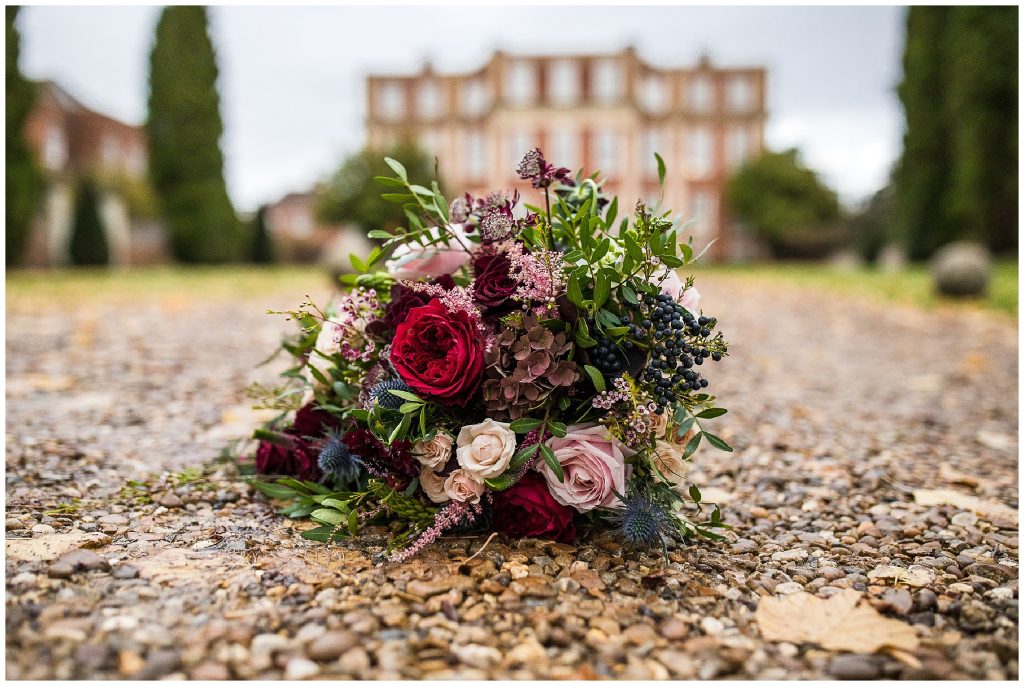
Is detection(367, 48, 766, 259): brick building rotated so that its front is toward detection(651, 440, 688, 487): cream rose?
yes

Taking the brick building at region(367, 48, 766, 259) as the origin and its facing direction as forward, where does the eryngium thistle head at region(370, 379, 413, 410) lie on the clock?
The eryngium thistle head is roughly at 12 o'clock from the brick building.

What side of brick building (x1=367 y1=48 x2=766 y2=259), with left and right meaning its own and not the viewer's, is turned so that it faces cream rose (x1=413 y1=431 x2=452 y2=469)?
front

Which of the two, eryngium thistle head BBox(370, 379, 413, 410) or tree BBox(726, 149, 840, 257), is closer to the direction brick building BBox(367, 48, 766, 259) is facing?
the eryngium thistle head

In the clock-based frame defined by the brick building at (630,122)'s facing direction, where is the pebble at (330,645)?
The pebble is roughly at 12 o'clock from the brick building.

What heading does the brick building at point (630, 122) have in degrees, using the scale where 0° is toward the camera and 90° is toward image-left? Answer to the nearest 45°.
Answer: approximately 0°

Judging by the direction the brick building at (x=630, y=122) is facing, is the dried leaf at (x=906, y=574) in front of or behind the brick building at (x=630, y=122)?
in front

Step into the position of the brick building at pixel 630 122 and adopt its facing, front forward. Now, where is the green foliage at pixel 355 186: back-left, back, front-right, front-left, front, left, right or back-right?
front-right

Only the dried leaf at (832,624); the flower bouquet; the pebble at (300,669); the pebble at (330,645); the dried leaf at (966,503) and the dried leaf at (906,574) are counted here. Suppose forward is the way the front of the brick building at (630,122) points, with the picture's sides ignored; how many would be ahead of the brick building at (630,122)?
6

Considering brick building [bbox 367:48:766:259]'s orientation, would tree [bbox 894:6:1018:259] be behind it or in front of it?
in front

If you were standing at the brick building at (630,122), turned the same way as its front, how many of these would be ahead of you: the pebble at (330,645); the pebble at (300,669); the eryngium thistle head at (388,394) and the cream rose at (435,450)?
4

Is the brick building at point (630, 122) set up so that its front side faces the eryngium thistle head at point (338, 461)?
yes
